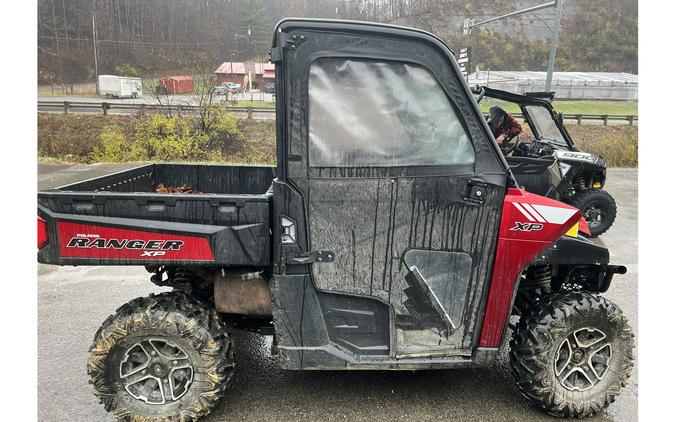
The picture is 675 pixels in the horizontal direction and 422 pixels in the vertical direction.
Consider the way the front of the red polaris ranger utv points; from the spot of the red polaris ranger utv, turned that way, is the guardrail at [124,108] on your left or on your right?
on your left

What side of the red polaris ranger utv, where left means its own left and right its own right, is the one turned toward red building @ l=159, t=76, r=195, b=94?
left

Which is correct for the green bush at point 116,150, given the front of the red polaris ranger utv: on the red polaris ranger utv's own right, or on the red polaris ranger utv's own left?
on the red polaris ranger utv's own left

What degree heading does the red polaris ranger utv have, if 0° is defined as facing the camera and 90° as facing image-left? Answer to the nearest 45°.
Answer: approximately 270°

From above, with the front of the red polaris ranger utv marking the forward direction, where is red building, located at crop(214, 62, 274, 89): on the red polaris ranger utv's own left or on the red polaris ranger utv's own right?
on the red polaris ranger utv's own left
